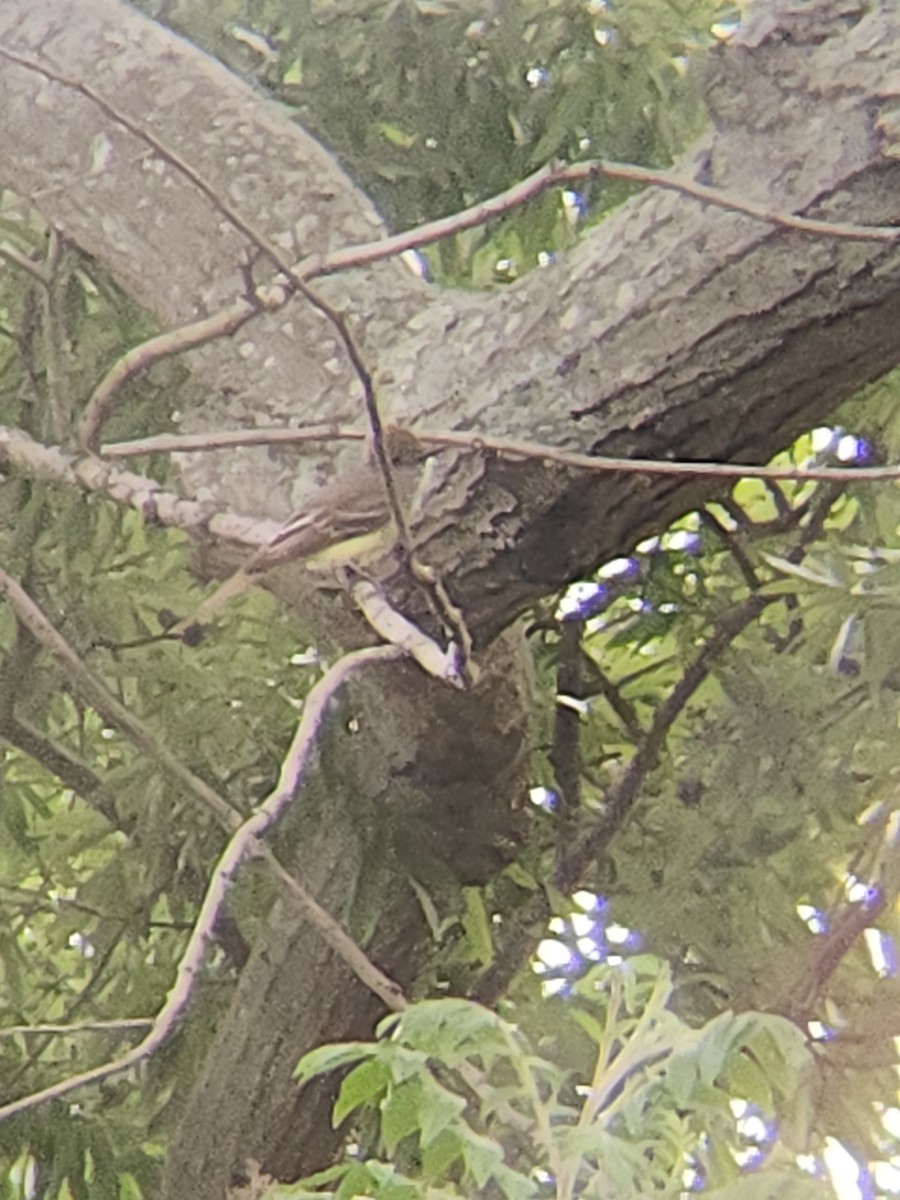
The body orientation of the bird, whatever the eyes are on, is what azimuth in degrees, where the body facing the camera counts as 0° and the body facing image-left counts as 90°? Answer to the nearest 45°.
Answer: approximately 270°
